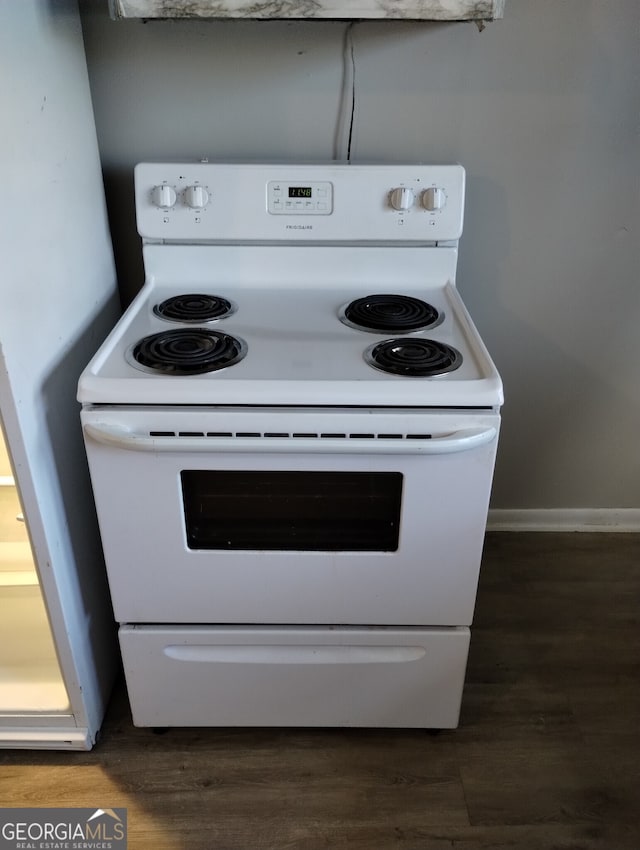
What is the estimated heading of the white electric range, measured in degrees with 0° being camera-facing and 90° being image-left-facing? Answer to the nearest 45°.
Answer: approximately 0°
